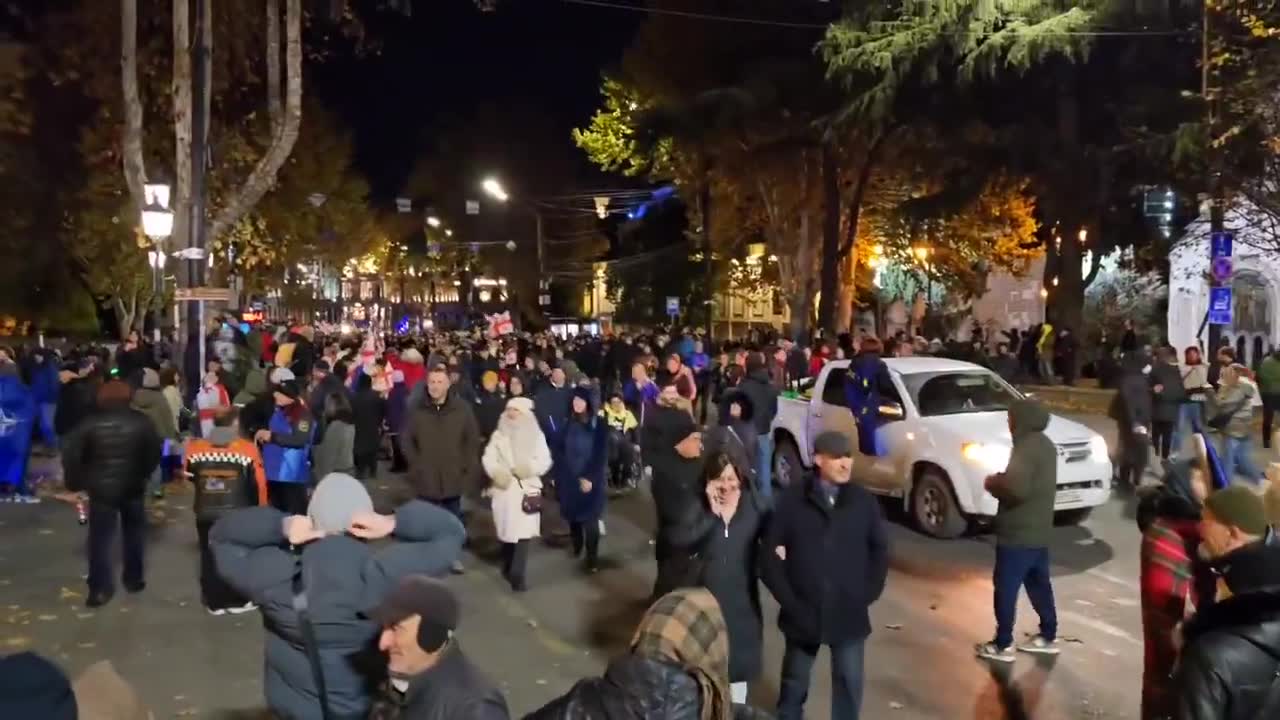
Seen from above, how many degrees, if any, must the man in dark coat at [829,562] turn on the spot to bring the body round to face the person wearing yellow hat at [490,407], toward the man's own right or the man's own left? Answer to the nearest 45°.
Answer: approximately 135° to the man's own right

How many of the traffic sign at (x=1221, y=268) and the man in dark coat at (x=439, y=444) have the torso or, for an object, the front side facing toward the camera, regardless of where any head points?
2

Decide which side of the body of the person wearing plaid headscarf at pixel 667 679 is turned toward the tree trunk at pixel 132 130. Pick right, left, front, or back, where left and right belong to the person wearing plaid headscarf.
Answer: left
